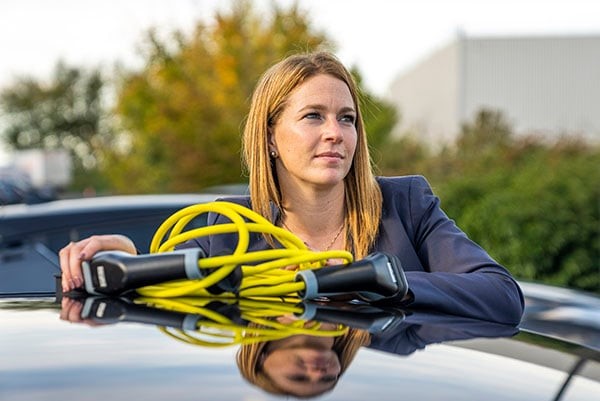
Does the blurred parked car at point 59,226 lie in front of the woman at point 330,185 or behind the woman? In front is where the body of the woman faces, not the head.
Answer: behind

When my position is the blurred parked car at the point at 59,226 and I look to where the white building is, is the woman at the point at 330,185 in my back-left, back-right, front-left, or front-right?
back-right

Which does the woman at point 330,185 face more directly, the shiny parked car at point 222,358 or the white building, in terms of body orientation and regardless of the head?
the shiny parked car

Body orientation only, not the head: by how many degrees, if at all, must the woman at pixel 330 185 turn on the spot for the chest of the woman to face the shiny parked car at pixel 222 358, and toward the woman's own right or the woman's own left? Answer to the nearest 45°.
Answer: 0° — they already face it

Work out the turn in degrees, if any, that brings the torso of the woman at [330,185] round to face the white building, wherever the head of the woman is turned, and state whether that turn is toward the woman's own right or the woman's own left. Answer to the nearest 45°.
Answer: approximately 180°

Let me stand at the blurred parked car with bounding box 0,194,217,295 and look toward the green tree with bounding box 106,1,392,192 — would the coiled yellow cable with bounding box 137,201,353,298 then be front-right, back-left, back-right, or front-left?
back-right

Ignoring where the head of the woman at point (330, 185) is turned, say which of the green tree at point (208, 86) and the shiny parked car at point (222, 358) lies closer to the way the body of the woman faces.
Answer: the shiny parked car

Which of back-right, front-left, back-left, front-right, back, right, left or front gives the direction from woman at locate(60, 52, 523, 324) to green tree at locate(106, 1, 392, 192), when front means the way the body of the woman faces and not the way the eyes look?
back

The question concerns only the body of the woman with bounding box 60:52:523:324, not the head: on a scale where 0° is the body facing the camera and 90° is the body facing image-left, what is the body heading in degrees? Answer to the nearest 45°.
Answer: approximately 0°
